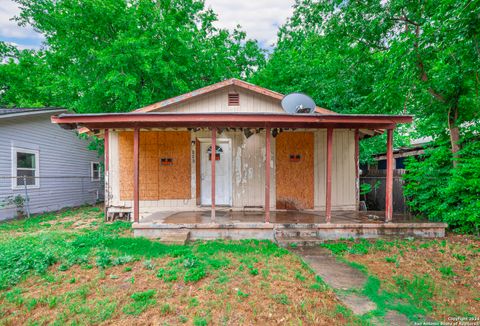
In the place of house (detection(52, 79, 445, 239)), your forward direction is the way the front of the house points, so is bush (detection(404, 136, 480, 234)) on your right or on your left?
on your left

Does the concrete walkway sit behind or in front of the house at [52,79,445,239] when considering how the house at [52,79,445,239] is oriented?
in front

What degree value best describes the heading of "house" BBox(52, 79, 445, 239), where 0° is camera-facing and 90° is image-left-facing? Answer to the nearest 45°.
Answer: approximately 0°

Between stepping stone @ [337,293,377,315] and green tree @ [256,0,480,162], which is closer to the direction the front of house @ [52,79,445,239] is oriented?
the stepping stone

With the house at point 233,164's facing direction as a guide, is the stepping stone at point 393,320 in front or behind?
in front

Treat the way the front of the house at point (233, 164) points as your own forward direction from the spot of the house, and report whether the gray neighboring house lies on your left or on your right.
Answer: on your right

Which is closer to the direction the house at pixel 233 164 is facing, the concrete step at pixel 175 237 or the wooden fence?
the concrete step
